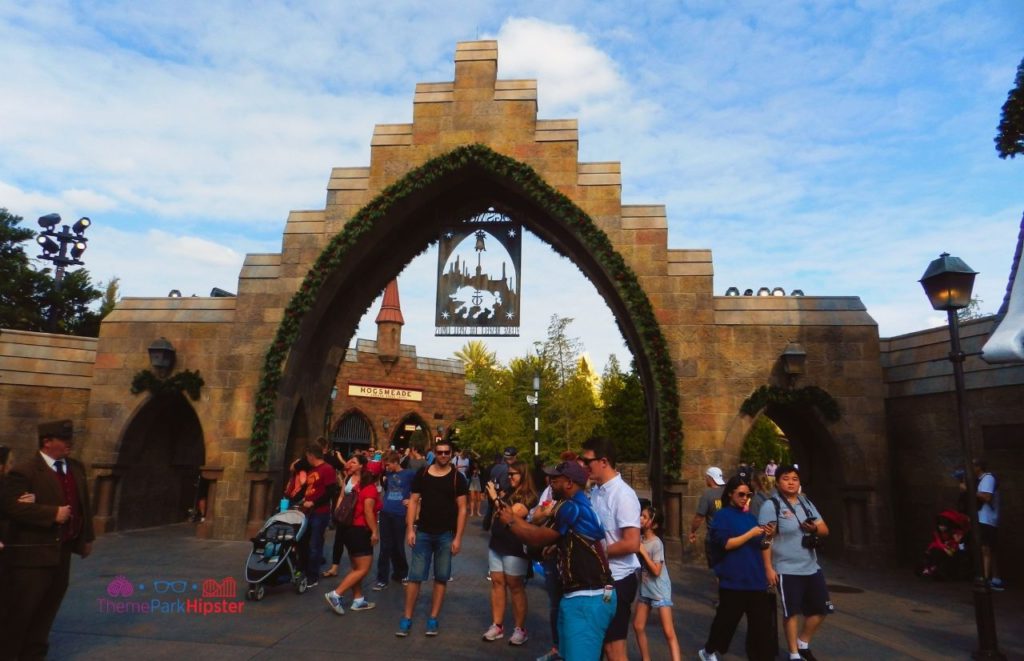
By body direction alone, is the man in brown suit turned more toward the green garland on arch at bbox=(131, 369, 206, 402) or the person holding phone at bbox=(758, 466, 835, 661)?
the person holding phone

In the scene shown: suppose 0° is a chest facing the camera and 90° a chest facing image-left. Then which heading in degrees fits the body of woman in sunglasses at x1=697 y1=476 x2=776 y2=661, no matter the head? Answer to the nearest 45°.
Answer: approximately 315°

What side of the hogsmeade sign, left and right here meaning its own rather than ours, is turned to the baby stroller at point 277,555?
front

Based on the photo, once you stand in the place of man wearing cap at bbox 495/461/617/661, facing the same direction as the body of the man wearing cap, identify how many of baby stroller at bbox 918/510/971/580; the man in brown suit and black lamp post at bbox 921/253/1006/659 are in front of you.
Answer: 1

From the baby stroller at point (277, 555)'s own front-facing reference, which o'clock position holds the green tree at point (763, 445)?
The green tree is roughly at 6 o'clock from the baby stroller.

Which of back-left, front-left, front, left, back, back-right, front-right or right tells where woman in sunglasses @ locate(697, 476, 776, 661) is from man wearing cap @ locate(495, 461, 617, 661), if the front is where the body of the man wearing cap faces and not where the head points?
back-right

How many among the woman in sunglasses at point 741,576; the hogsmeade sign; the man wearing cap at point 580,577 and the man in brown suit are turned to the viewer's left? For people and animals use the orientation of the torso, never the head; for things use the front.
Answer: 1

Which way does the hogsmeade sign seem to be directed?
toward the camera

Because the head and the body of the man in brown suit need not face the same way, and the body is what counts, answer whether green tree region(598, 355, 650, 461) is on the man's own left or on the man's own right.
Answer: on the man's own left

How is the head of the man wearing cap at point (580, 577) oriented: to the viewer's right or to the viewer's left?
to the viewer's left

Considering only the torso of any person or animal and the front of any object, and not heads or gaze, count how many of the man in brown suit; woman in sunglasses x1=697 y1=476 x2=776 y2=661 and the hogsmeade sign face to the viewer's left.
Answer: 0

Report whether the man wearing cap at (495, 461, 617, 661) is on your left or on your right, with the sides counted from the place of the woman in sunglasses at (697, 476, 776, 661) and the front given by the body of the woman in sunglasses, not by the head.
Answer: on your right

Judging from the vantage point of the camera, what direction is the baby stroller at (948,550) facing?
facing the viewer and to the left of the viewer

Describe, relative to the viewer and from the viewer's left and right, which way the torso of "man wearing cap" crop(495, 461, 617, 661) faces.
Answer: facing to the left of the viewer

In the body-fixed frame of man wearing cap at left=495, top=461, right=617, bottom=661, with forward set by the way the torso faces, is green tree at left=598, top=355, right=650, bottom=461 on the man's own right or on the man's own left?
on the man's own right

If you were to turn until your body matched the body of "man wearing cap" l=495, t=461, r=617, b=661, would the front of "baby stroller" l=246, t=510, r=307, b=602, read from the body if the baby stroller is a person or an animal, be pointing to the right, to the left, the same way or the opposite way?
to the left

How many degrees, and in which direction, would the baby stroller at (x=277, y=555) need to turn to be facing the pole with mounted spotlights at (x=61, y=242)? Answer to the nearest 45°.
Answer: approximately 90° to its right

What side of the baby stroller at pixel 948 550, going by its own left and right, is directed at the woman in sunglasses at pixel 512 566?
front

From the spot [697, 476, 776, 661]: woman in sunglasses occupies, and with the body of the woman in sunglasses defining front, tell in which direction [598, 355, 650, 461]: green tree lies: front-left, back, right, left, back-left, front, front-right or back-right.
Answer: back-left

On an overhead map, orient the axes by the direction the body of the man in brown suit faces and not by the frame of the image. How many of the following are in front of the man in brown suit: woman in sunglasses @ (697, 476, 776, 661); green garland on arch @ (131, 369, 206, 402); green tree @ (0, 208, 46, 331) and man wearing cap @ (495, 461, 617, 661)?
2

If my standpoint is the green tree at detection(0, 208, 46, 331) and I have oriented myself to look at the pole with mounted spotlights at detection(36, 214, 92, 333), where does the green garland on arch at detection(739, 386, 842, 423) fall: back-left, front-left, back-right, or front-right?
front-left
